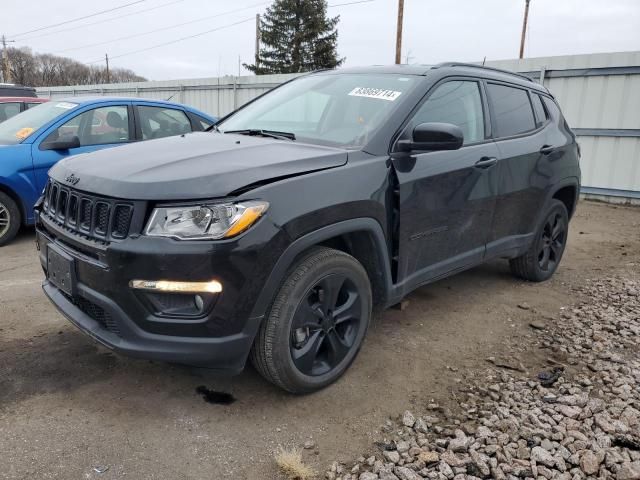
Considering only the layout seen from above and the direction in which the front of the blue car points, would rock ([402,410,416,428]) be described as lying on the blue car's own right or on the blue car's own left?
on the blue car's own left

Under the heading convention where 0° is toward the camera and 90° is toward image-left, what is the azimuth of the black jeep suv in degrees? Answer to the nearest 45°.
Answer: approximately 45°

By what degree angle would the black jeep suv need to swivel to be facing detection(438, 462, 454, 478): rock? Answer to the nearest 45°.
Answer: approximately 90° to its left

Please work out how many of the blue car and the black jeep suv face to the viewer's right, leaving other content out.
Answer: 0

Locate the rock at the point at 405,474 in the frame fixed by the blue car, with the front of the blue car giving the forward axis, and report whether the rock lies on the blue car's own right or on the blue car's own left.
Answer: on the blue car's own left

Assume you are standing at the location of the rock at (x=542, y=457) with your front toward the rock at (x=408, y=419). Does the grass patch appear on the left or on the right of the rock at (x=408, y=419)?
left
